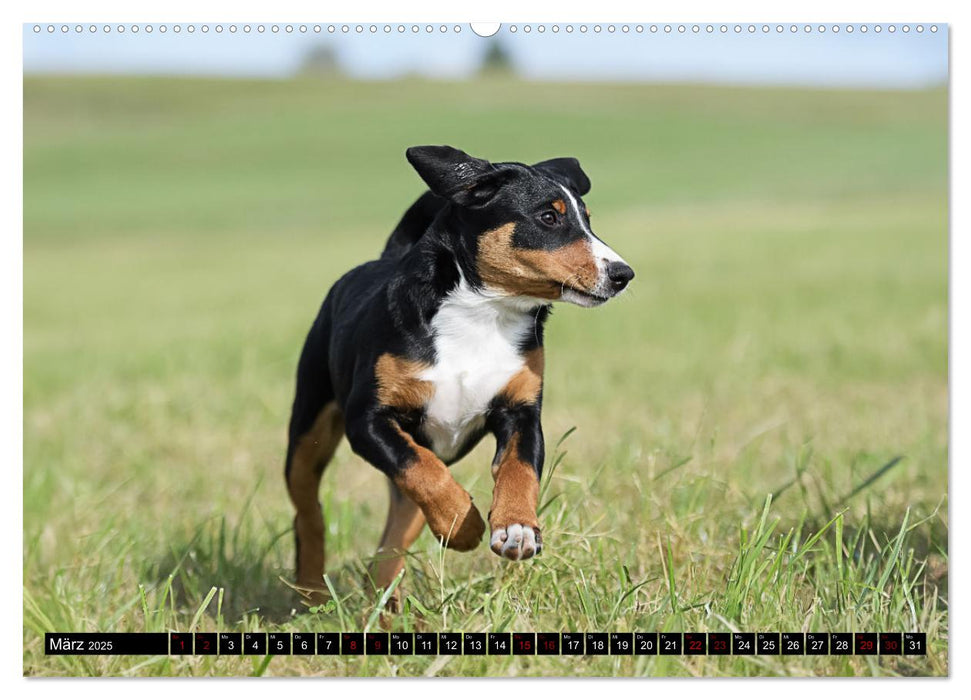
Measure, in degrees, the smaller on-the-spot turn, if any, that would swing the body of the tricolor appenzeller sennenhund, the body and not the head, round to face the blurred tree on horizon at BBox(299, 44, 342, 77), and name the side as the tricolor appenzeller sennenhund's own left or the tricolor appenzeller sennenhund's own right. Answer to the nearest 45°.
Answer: approximately 180°

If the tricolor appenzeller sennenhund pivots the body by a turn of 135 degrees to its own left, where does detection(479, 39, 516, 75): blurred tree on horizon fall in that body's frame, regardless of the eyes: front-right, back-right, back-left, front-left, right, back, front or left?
front

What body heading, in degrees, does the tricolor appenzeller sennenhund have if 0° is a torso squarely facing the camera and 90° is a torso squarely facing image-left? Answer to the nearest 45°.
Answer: approximately 315°
